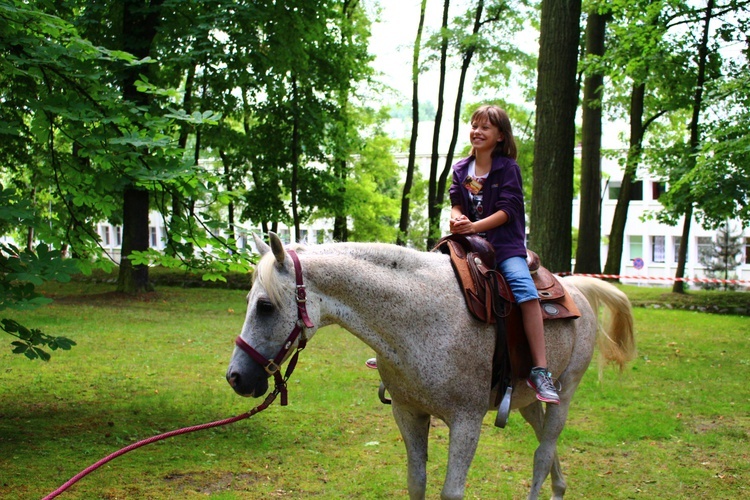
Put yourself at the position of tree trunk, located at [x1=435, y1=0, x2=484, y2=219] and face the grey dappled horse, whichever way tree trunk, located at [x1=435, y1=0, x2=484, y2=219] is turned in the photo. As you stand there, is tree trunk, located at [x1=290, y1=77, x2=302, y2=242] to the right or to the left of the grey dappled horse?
right

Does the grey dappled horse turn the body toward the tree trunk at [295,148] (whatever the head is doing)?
no

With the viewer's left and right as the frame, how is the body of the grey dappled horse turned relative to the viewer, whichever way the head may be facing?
facing the viewer and to the left of the viewer

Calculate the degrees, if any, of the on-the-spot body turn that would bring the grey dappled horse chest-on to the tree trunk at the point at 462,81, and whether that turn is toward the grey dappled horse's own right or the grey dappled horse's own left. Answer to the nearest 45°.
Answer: approximately 135° to the grey dappled horse's own right
